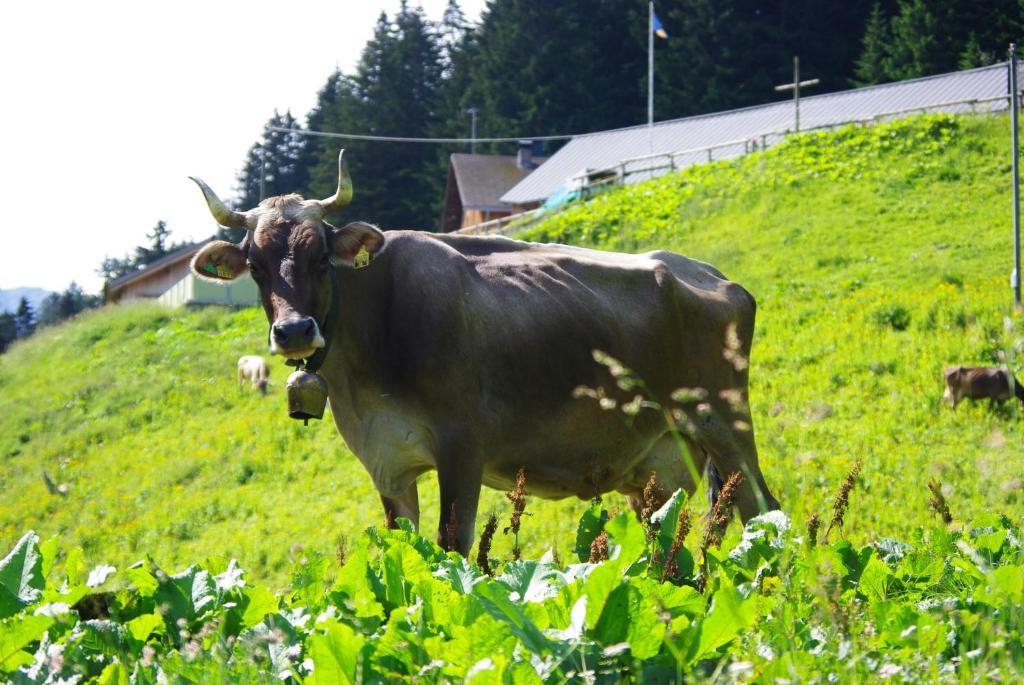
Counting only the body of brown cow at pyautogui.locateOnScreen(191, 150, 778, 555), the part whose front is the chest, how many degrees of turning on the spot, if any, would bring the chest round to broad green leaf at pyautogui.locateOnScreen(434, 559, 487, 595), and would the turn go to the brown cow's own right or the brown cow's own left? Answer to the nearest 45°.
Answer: approximately 45° to the brown cow's own left

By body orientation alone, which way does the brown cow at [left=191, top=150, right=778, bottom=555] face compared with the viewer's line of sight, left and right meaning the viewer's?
facing the viewer and to the left of the viewer

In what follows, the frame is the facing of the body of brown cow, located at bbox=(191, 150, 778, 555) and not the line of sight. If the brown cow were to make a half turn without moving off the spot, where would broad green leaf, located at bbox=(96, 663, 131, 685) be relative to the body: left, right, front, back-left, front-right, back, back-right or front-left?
back-right

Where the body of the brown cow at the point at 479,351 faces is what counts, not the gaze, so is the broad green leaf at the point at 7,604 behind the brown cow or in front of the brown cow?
in front

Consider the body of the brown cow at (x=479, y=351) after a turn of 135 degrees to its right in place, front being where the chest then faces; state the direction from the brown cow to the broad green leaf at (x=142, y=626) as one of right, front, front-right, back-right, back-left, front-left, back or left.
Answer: back

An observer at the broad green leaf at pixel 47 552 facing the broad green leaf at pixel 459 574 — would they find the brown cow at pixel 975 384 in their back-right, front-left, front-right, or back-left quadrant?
front-left

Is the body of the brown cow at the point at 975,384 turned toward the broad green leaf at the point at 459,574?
no
